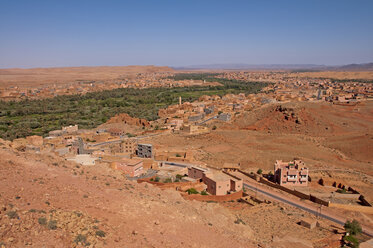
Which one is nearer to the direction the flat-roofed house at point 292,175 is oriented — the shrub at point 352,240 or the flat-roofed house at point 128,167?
the shrub

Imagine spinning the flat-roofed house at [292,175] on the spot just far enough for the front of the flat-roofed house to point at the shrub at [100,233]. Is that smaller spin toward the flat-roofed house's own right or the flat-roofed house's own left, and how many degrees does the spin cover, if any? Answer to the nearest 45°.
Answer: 0° — it already faces it

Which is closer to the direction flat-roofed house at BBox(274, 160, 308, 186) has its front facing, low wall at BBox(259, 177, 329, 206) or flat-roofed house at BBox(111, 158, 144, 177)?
the low wall

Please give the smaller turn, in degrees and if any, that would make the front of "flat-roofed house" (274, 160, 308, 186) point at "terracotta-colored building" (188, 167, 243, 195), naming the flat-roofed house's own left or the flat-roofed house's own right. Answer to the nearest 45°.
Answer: approximately 45° to the flat-roofed house's own right

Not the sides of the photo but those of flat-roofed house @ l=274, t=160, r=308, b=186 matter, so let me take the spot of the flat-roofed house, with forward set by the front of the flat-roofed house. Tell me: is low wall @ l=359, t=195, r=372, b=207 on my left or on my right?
on my left

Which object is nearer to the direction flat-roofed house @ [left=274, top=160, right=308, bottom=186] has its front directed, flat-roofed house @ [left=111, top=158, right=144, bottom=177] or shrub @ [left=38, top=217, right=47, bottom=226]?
the shrub

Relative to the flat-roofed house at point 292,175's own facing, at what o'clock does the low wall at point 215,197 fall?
The low wall is roughly at 1 o'clock from the flat-roofed house.

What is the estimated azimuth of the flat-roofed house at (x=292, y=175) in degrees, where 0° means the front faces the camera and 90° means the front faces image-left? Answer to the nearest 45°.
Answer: approximately 0°
